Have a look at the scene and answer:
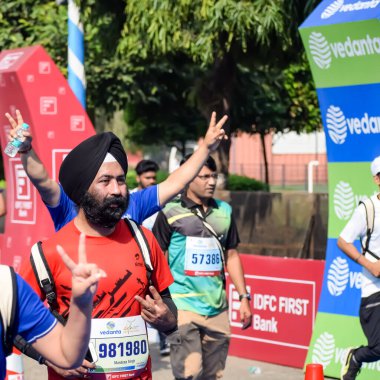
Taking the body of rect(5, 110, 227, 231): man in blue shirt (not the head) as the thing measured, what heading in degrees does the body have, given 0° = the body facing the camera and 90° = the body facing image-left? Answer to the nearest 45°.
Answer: approximately 0°

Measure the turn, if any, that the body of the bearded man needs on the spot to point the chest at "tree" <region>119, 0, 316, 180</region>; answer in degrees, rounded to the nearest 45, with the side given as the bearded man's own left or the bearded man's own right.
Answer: approximately 135° to the bearded man's own left

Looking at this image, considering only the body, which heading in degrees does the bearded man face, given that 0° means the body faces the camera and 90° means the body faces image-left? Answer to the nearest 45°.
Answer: approximately 315°

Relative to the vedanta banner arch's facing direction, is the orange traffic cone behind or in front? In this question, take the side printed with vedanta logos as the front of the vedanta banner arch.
in front

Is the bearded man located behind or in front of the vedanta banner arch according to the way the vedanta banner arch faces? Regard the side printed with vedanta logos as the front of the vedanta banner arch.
in front

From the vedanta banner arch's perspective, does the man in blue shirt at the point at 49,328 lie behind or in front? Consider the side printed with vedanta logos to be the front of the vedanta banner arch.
in front

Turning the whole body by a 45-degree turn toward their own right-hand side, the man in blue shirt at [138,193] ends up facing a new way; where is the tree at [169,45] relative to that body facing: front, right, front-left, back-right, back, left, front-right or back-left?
back-right

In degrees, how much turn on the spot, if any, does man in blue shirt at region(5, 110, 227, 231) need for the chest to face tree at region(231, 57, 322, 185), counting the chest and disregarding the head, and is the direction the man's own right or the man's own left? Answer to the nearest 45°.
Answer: approximately 180°

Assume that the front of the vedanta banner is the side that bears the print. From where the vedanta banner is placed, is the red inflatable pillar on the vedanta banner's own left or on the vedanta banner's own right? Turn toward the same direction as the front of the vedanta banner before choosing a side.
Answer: on the vedanta banner's own right

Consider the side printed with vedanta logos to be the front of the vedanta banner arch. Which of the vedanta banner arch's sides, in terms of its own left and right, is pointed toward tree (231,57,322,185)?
back
